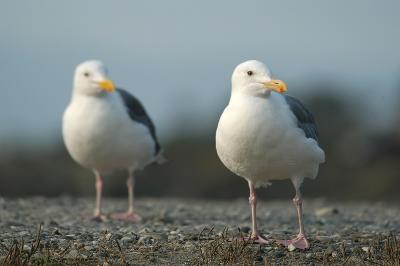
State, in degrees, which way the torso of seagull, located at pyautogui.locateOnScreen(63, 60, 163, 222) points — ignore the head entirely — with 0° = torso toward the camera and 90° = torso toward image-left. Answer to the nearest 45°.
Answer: approximately 45°

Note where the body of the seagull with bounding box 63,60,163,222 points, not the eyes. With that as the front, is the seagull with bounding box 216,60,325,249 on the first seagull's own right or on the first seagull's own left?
on the first seagull's own left

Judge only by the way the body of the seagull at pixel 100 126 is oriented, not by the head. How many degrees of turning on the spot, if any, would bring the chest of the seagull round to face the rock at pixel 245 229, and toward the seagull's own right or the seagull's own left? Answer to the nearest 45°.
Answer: approximately 90° to the seagull's own left

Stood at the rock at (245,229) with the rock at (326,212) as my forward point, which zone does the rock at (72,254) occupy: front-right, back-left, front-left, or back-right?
back-left

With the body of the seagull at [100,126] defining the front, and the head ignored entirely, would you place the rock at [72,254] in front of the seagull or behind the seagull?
in front

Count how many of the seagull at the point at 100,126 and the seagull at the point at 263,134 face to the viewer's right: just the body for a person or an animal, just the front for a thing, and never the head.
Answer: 0

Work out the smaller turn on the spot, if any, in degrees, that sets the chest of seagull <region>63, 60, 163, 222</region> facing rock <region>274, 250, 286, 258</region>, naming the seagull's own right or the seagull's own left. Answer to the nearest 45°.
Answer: approximately 90° to the seagull's own left

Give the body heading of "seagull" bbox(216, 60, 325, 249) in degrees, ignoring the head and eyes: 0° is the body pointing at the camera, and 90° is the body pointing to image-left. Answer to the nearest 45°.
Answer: approximately 45°

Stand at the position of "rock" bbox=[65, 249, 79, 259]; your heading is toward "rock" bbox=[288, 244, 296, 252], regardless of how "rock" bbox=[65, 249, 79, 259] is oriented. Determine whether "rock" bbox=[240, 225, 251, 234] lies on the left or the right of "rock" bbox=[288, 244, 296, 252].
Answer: left

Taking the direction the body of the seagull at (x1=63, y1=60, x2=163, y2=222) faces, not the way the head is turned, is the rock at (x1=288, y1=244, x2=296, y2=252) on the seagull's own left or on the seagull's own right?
on the seagull's own left
